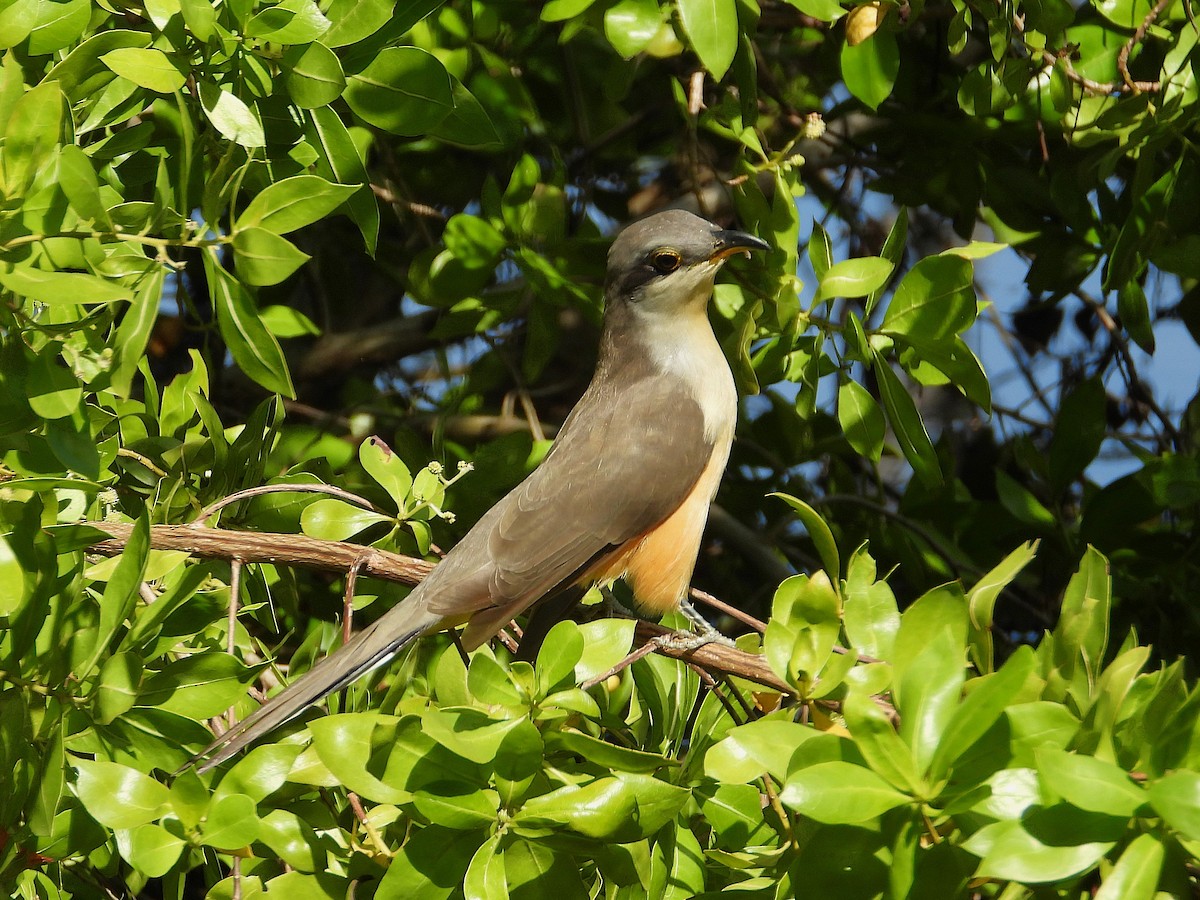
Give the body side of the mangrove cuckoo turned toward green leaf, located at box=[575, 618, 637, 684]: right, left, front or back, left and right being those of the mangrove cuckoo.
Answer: right

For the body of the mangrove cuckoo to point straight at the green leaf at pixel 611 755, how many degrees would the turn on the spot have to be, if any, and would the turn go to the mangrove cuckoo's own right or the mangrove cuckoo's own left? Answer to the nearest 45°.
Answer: approximately 90° to the mangrove cuckoo's own right

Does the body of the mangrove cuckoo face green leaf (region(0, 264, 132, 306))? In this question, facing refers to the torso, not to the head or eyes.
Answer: no

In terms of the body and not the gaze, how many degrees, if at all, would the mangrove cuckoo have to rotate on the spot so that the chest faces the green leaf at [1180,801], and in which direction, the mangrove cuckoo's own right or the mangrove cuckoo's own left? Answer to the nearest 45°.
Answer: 0° — it already faces it

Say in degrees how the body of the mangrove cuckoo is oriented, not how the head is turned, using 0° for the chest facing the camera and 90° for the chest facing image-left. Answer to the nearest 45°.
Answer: approximately 270°

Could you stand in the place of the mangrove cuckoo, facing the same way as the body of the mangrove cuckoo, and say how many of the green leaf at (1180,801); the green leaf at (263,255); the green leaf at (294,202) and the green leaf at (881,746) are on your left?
0

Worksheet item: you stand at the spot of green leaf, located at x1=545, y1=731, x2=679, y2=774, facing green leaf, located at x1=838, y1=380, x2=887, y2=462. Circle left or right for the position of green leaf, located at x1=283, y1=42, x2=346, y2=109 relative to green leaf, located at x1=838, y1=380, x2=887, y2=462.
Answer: left

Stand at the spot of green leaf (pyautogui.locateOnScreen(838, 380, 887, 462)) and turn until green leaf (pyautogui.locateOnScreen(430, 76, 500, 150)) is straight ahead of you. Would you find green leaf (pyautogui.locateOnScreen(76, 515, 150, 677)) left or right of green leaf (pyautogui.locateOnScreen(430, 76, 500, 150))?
left

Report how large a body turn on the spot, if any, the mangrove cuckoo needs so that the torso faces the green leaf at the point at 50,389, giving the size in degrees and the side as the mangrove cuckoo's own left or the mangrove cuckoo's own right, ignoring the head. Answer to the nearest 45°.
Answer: approximately 135° to the mangrove cuckoo's own right
